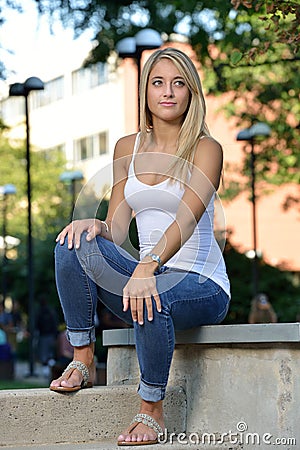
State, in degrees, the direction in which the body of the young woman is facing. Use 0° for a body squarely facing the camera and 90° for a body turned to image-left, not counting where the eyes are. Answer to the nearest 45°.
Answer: approximately 45°

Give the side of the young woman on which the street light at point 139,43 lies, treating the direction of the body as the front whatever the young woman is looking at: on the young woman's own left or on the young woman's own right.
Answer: on the young woman's own right

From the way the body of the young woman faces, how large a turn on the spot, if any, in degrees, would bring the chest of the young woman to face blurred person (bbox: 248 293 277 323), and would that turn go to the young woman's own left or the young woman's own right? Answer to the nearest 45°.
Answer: approximately 135° to the young woman's own right
